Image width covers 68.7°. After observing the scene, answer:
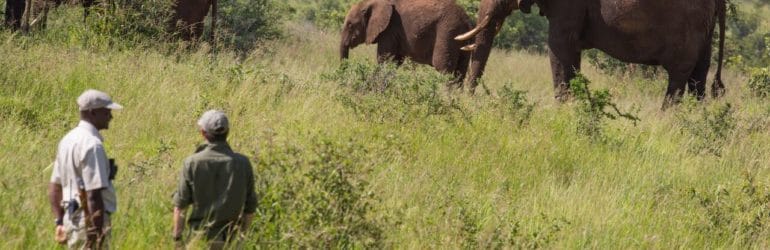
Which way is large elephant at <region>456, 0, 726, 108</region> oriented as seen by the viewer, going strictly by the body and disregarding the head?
to the viewer's left

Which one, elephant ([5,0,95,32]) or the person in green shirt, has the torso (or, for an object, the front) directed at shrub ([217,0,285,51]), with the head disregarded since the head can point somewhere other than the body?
the person in green shirt

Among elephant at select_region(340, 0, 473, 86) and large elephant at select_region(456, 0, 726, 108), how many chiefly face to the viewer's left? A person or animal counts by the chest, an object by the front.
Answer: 2

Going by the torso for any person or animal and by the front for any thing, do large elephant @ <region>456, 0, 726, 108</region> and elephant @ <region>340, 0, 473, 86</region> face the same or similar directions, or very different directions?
same or similar directions

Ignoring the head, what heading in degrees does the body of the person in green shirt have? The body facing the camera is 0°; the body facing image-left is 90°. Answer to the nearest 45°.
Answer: approximately 180°

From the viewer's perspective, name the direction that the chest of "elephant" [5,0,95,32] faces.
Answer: to the viewer's left

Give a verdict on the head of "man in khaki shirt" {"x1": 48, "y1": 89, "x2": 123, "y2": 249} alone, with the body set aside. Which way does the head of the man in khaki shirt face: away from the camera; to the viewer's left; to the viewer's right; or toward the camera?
to the viewer's right

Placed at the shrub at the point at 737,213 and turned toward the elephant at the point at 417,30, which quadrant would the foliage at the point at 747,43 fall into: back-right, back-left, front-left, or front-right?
front-right

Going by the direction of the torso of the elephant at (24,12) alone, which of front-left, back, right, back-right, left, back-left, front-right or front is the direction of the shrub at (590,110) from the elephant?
back-left

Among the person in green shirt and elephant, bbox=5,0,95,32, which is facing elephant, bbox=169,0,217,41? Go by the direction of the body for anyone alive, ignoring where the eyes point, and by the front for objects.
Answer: the person in green shirt

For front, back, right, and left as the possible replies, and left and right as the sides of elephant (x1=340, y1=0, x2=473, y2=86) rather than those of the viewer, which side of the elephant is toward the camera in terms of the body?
left

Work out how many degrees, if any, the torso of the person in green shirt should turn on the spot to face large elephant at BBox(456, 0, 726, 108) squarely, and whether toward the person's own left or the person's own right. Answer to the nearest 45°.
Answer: approximately 45° to the person's own right
